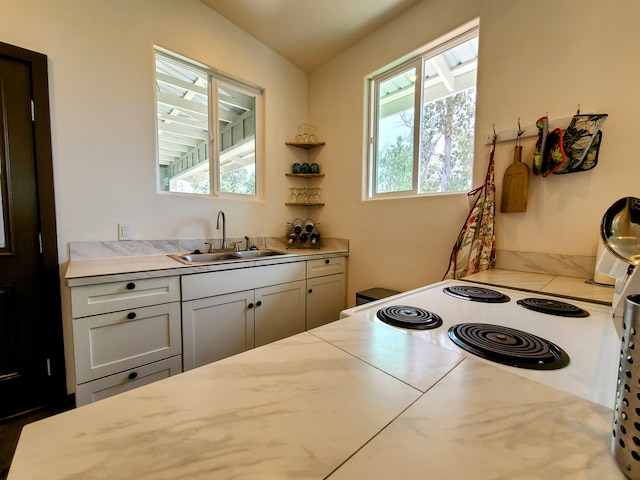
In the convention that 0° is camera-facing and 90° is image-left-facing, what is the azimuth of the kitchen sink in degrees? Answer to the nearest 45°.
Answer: approximately 315°

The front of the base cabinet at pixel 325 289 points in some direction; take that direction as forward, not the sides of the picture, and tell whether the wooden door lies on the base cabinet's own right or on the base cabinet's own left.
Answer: on the base cabinet's own right

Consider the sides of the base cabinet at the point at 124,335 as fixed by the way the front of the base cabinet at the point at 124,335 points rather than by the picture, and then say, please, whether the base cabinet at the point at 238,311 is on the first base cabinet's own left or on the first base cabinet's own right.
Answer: on the first base cabinet's own left

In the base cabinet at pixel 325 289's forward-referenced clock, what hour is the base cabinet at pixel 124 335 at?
the base cabinet at pixel 124 335 is roughly at 3 o'clock from the base cabinet at pixel 325 289.

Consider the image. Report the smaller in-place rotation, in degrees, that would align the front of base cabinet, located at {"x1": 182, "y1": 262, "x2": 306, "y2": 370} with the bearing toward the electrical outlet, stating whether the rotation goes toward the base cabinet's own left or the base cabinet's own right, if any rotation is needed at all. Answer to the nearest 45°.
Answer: approximately 135° to the base cabinet's own right

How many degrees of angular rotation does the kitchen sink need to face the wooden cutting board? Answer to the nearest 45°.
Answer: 0° — it already faces it

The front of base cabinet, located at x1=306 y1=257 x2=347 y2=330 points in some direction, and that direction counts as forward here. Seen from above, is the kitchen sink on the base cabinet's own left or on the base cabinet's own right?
on the base cabinet's own right
